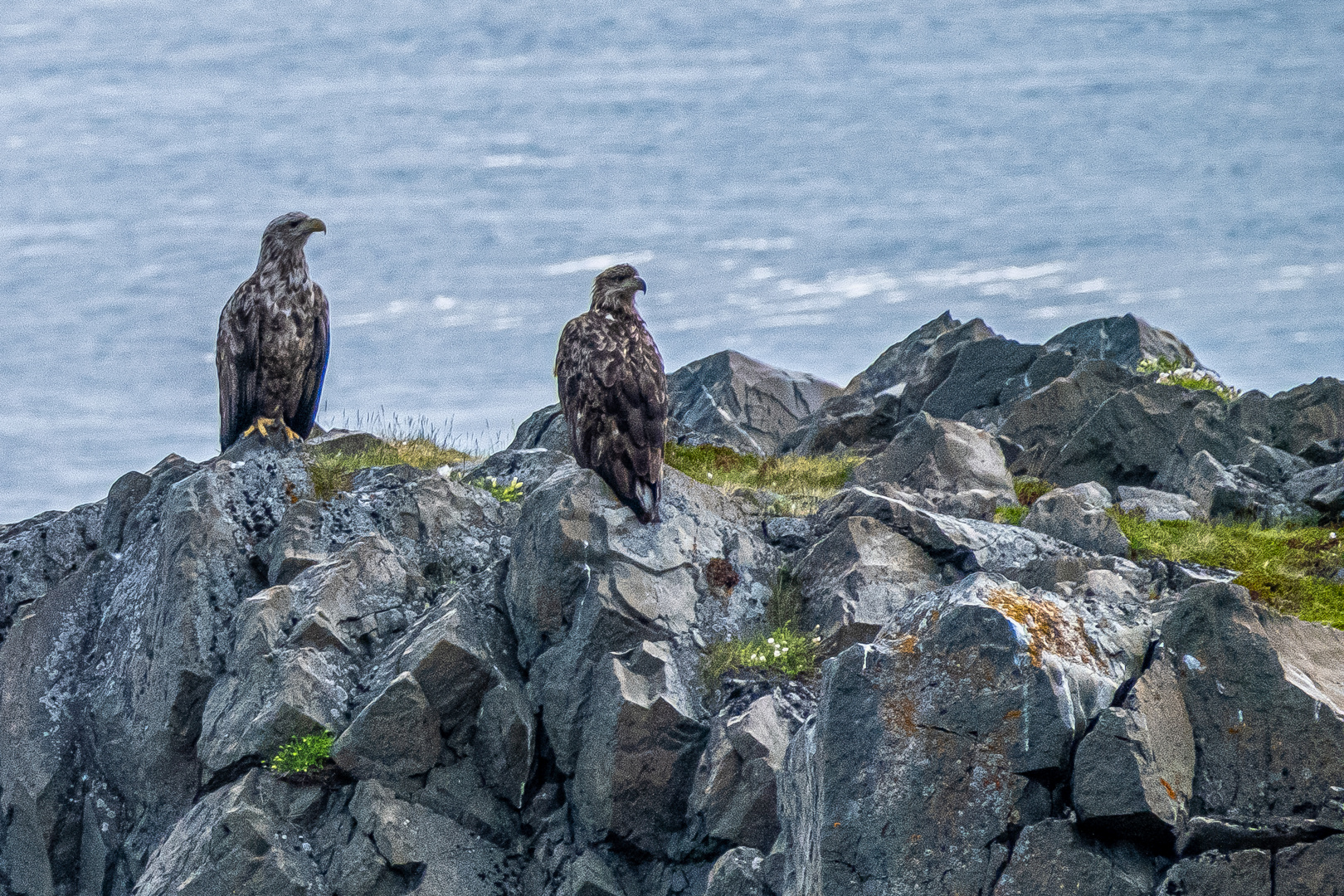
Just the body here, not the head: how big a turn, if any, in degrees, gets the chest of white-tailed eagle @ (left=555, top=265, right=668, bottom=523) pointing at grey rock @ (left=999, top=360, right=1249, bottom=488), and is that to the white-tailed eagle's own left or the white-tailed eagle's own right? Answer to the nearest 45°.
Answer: approximately 45° to the white-tailed eagle's own right

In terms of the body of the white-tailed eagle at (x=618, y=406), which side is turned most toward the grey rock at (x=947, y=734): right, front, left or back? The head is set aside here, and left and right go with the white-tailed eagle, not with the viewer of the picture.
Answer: back

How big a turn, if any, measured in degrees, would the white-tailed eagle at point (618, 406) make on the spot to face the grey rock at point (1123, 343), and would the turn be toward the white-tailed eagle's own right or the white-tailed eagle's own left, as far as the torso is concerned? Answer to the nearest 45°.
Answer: approximately 45° to the white-tailed eagle's own right

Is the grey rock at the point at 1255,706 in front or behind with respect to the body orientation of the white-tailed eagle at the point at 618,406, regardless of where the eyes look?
behind

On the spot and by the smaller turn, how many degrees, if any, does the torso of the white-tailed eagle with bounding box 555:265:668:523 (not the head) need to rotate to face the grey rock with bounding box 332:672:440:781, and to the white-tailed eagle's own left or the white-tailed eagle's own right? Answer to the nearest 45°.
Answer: approximately 135° to the white-tailed eagle's own left

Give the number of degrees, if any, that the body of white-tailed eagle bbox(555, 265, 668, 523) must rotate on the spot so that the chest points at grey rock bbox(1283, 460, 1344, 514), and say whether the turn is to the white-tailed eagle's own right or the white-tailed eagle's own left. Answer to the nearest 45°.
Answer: approximately 45° to the white-tailed eagle's own right

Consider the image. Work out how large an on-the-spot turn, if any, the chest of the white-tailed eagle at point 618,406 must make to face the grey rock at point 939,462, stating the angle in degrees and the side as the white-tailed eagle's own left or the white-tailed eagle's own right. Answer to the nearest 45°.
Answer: approximately 45° to the white-tailed eagle's own right

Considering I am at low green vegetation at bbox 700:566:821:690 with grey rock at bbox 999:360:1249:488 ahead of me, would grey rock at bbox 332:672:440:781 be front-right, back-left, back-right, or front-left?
back-left

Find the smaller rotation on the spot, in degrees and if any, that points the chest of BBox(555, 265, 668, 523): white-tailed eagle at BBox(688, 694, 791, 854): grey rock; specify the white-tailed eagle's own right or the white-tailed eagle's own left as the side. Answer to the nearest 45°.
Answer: approximately 180°

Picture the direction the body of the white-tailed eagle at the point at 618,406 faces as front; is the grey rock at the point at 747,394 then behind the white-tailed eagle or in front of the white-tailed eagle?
in front

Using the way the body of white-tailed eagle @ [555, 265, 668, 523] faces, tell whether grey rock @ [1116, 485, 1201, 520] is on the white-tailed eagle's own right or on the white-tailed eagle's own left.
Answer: on the white-tailed eagle's own right

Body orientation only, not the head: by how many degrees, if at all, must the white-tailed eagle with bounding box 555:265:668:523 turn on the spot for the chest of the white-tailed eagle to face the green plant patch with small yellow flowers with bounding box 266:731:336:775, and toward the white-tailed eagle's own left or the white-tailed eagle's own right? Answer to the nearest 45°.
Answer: approximately 135° to the white-tailed eagle's own left

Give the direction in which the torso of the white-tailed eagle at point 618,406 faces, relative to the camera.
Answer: away from the camera

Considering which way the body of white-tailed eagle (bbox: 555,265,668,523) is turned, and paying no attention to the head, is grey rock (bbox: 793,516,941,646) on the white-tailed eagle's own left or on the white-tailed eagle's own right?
on the white-tailed eagle's own right

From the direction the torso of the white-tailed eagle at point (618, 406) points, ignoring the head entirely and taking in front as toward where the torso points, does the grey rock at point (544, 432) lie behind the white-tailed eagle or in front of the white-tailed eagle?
in front

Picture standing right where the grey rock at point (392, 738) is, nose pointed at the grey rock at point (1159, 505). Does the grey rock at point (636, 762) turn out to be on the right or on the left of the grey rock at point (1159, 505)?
right
